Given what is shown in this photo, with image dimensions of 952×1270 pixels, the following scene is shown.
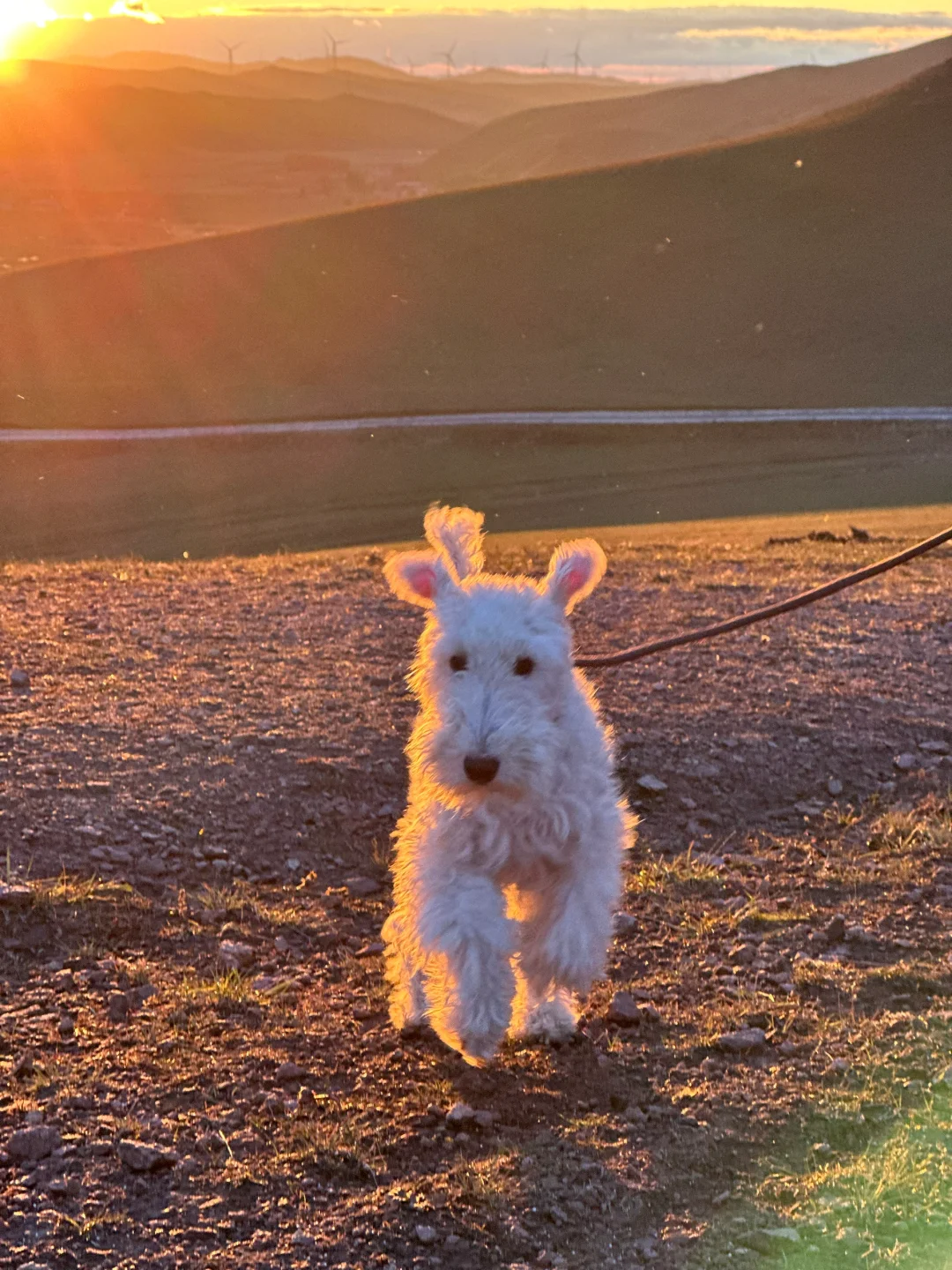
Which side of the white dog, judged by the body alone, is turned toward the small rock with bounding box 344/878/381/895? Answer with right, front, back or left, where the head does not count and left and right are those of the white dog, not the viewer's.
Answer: back

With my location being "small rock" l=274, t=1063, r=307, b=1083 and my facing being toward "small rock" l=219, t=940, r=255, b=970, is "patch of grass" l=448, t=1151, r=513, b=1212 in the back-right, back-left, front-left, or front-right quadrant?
back-right

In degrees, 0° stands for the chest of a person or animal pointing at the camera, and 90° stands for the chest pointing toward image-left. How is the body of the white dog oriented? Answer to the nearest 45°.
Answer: approximately 0°

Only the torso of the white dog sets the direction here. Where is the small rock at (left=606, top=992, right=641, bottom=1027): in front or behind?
behind

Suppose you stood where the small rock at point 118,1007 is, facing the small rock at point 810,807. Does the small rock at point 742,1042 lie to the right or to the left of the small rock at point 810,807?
right

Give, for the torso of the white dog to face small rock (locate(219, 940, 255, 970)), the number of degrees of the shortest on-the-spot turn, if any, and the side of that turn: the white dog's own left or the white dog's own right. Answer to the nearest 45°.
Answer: approximately 135° to the white dog's own right

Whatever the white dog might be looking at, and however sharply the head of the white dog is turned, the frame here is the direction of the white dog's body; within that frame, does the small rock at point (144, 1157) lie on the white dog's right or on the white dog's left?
on the white dog's right
